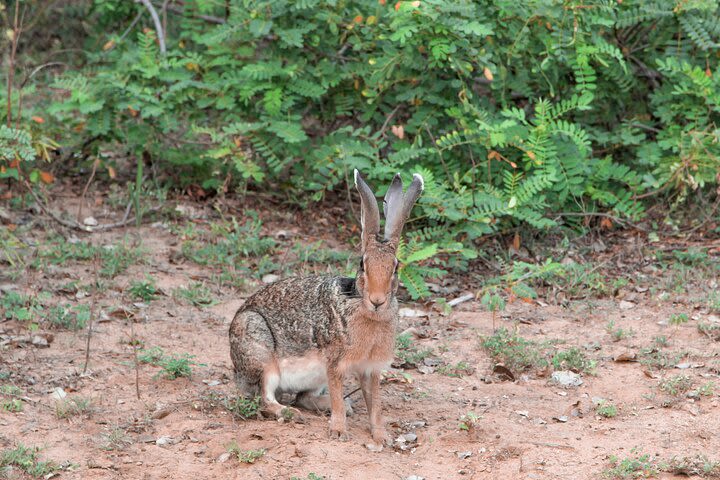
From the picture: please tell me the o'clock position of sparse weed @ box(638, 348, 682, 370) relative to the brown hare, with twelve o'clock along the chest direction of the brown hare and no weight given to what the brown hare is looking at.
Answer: The sparse weed is roughly at 10 o'clock from the brown hare.

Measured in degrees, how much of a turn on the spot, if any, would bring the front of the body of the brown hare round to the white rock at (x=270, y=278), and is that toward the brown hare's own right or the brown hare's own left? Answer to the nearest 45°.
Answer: approximately 135° to the brown hare's own left

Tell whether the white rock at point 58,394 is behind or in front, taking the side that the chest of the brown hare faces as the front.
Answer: behind

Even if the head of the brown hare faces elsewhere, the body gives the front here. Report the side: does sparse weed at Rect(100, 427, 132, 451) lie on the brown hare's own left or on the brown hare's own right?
on the brown hare's own right

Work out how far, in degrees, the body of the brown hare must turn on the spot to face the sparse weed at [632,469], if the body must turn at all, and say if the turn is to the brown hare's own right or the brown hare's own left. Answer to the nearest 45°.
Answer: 0° — it already faces it

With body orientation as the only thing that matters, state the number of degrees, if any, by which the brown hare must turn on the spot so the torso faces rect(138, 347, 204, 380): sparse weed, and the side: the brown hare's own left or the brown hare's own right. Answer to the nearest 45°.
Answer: approximately 180°

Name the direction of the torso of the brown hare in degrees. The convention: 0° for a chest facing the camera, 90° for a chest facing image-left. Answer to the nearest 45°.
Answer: approximately 315°

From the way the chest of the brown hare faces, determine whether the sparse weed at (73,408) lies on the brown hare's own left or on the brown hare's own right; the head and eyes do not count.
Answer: on the brown hare's own right

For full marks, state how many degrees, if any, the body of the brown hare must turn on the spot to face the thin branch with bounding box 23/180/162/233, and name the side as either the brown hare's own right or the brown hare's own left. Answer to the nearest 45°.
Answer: approximately 180°

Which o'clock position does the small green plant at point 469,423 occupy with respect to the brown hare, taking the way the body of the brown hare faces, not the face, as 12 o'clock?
The small green plant is roughly at 11 o'clock from the brown hare.

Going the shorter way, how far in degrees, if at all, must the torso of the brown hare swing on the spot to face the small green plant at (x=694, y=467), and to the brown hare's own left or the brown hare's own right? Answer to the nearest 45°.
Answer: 0° — it already faces it

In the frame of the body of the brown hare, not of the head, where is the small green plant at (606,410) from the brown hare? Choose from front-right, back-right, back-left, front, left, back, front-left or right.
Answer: front-left

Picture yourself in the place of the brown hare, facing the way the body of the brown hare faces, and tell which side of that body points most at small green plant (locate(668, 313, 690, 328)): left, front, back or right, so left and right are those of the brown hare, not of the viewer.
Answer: left

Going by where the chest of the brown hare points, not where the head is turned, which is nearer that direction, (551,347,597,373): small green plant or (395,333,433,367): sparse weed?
the small green plant

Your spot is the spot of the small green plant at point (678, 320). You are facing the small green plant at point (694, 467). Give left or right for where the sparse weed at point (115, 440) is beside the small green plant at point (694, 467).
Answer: right
